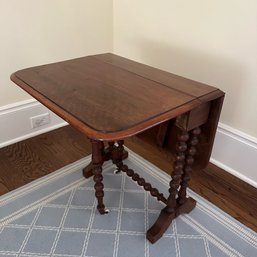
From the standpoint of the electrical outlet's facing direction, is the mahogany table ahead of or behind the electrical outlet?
ahead

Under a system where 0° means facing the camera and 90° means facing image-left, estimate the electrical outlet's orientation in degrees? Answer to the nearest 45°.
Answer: approximately 315°

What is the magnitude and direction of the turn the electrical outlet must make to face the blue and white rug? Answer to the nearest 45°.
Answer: approximately 45° to its right
